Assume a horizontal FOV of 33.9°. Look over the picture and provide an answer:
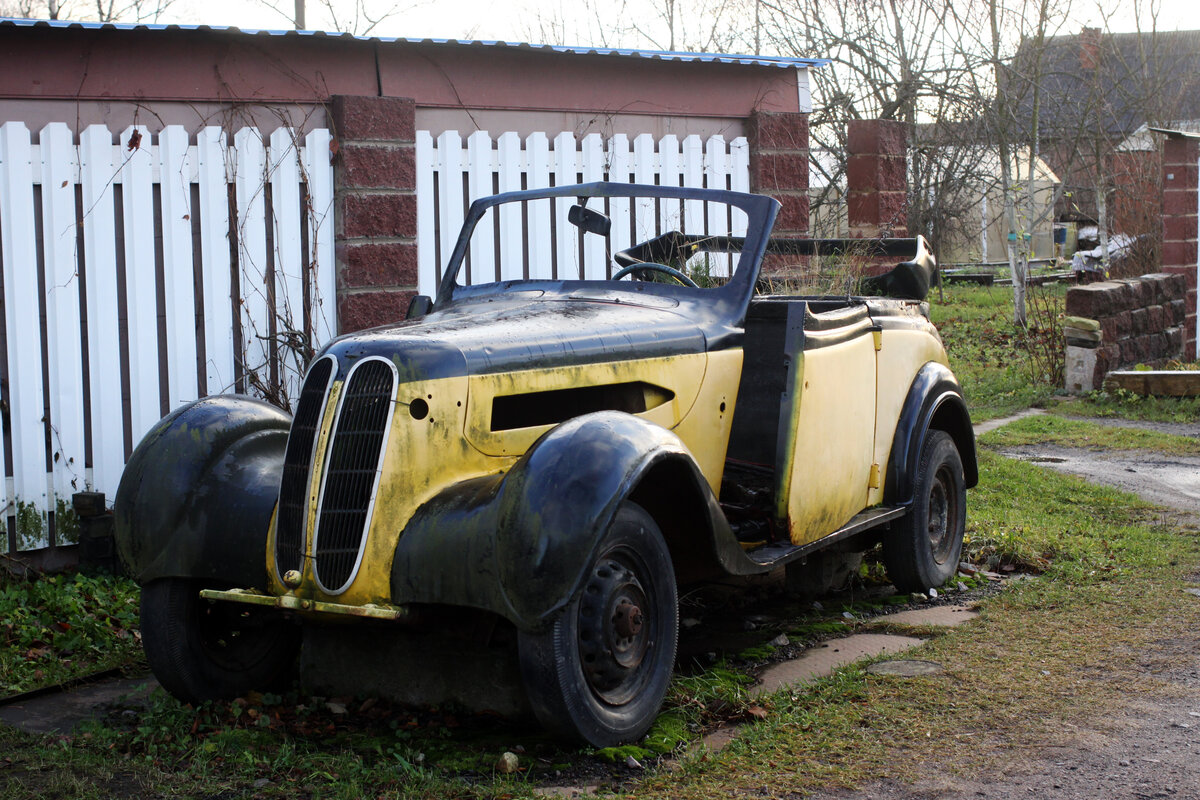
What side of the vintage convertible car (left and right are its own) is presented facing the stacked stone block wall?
back

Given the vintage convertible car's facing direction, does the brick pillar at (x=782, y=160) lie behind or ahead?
behind

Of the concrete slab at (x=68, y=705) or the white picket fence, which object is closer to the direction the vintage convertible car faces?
the concrete slab

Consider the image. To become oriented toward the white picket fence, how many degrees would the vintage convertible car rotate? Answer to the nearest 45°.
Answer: approximately 135° to its right

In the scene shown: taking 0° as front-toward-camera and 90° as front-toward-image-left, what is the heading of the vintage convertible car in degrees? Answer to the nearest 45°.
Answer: approximately 45°

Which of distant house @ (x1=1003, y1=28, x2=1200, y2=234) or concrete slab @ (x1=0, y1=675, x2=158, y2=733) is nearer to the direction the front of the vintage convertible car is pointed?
the concrete slab

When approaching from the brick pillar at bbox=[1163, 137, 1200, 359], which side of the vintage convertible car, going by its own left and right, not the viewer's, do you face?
back

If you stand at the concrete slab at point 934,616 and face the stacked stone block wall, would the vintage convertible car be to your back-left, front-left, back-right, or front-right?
back-left
